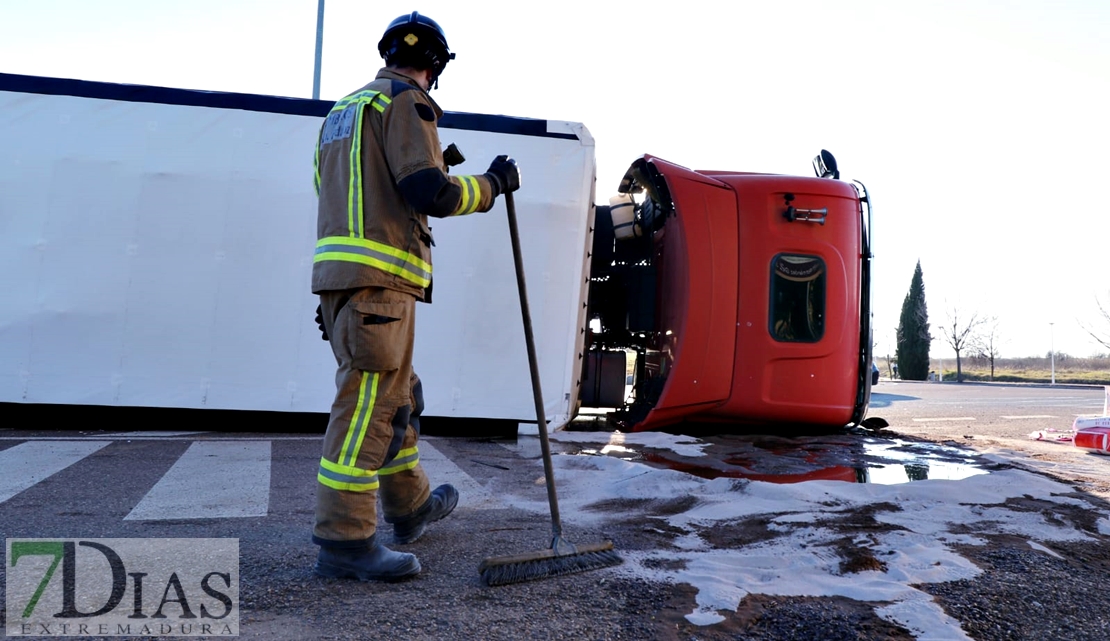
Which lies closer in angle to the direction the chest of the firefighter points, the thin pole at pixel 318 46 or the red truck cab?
the red truck cab

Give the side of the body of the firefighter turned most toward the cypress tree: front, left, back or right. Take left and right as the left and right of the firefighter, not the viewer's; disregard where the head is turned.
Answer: front

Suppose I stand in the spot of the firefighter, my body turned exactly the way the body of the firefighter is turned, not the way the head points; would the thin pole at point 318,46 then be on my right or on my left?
on my left

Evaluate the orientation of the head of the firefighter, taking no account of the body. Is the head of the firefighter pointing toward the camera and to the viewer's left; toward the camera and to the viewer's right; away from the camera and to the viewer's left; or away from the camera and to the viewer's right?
away from the camera and to the viewer's right

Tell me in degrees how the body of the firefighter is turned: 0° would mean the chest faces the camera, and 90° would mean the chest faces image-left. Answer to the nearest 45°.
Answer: approximately 225°

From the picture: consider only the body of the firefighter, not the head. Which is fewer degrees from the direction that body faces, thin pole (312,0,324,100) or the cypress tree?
the cypress tree

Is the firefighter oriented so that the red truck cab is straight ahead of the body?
yes

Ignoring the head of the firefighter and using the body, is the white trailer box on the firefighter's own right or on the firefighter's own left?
on the firefighter's own left
